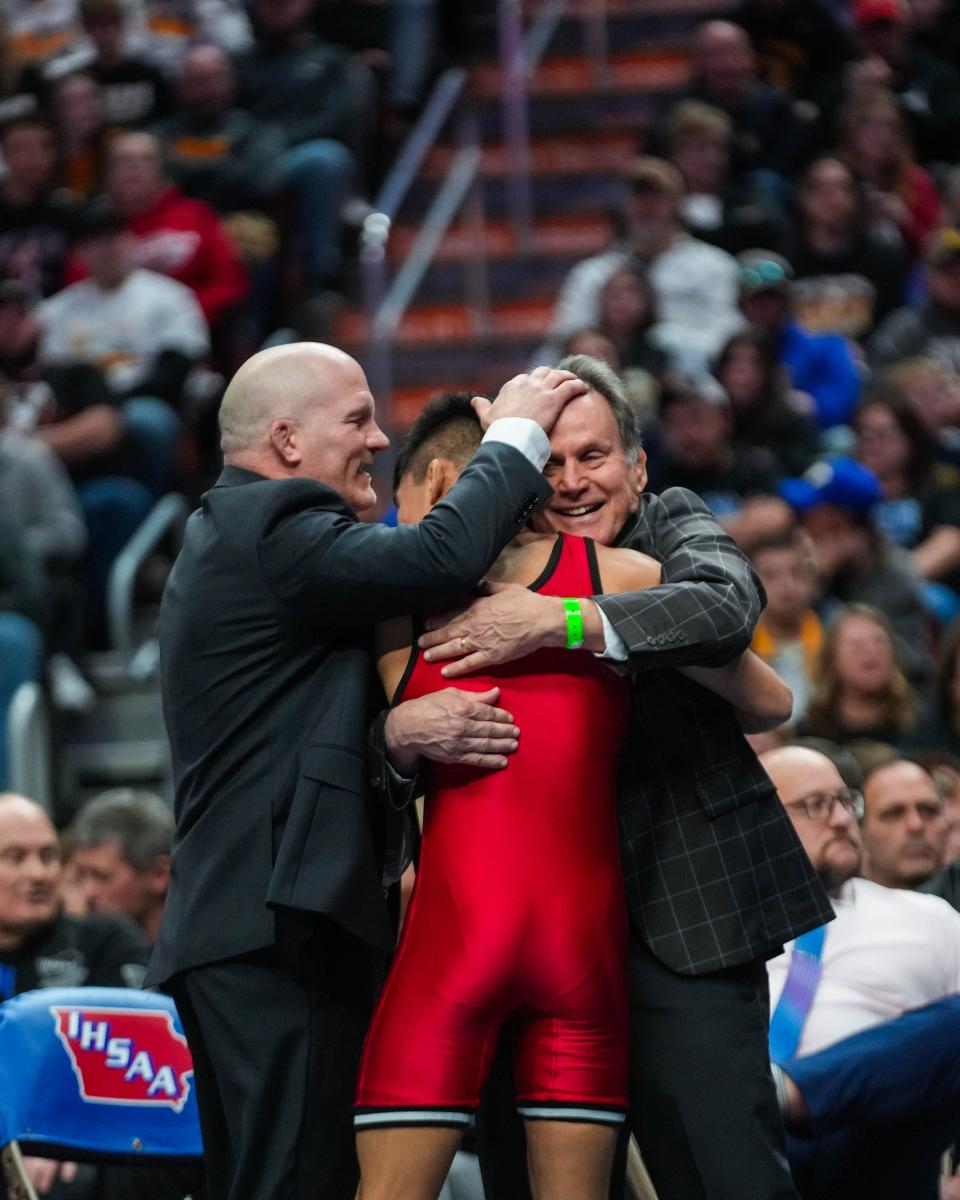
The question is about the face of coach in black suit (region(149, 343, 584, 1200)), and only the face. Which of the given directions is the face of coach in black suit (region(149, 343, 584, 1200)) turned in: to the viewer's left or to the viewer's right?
to the viewer's right

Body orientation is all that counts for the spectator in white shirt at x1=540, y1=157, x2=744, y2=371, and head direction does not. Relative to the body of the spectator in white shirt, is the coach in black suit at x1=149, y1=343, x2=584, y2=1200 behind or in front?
in front

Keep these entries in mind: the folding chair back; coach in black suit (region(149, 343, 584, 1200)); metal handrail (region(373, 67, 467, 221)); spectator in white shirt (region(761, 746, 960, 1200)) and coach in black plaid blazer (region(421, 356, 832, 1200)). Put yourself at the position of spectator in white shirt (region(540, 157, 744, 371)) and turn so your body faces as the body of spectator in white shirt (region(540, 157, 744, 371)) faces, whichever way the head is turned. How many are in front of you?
4

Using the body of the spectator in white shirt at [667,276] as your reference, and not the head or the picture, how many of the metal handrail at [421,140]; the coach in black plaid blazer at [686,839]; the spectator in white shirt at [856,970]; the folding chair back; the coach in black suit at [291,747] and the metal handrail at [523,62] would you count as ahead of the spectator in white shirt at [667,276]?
4

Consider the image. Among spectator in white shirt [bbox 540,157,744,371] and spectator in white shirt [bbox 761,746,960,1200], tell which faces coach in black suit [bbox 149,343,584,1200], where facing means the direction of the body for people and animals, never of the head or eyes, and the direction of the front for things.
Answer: spectator in white shirt [bbox 540,157,744,371]

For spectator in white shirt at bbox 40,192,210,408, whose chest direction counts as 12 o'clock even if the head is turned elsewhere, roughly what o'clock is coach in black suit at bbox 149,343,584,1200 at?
The coach in black suit is roughly at 12 o'clock from the spectator in white shirt.

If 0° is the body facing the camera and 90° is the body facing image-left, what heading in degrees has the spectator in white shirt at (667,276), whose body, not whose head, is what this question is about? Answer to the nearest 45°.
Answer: approximately 0°

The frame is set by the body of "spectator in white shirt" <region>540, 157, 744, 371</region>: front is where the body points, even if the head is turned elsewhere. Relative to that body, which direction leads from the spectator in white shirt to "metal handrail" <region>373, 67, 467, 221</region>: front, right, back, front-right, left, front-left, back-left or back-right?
back-right

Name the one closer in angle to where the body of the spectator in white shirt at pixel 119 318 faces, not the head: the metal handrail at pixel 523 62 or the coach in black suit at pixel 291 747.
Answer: the coach in black suit

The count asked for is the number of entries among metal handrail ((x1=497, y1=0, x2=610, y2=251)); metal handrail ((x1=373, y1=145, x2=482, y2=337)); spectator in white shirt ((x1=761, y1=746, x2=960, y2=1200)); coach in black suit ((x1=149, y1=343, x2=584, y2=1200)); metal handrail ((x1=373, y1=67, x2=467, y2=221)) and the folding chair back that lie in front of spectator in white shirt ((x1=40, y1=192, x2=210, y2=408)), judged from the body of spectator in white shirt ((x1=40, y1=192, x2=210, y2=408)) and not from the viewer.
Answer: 3

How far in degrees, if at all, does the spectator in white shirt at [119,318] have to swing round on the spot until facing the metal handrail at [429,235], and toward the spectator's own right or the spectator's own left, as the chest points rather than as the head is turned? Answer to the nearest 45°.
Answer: approximately 135° to the spectator's own left

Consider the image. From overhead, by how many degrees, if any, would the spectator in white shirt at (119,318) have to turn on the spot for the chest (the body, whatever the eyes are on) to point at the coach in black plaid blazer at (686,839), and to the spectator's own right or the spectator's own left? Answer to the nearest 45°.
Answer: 0° — they already face them

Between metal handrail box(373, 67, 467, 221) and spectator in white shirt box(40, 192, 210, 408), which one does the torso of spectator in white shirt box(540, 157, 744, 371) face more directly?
the spectator in white shirt

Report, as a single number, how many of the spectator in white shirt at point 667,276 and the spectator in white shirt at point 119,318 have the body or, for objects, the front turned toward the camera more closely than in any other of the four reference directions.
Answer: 2
